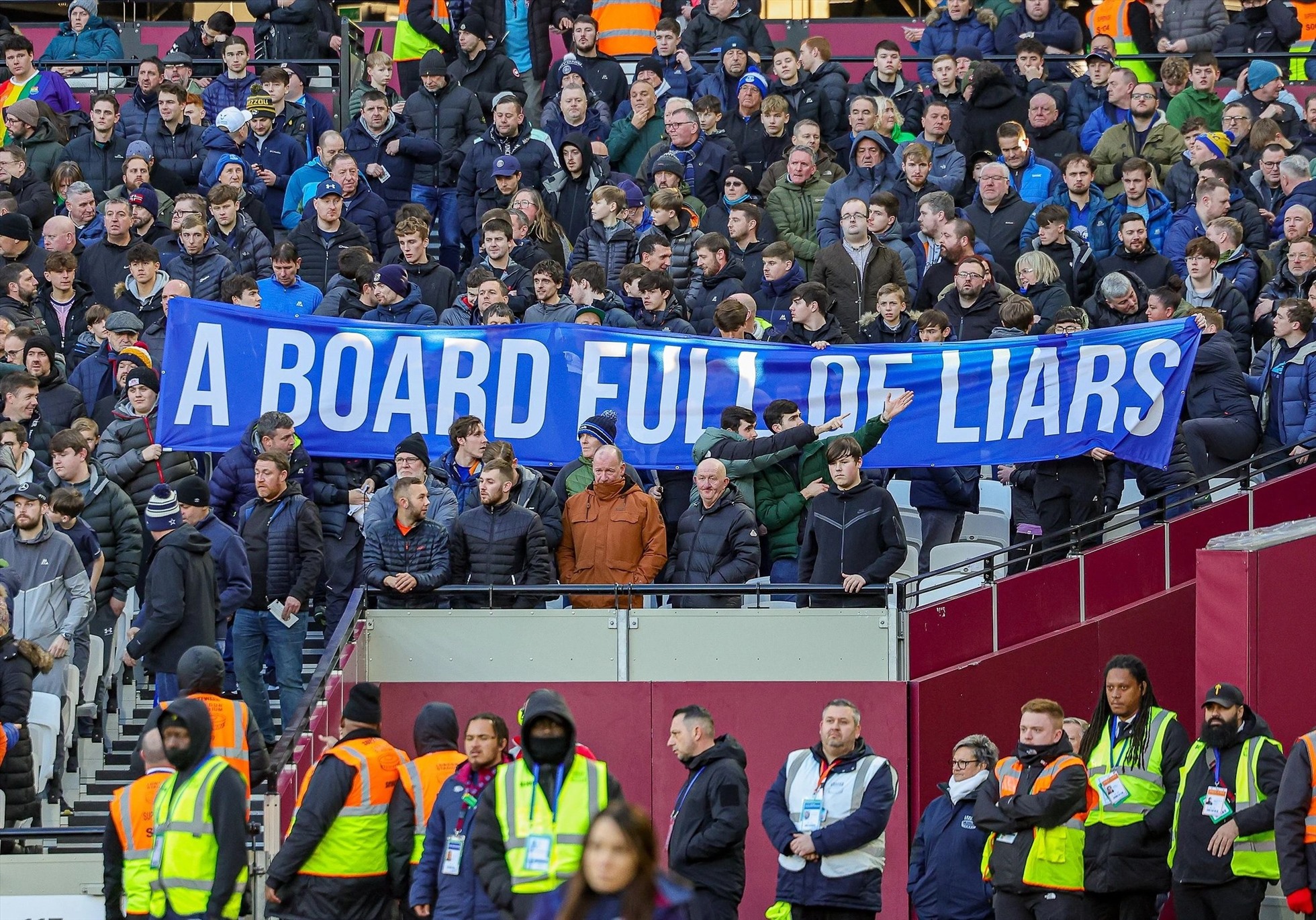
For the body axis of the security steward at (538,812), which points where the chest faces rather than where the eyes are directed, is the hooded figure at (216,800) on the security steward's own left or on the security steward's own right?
on the security steward's own right

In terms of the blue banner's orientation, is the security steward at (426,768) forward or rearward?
forward

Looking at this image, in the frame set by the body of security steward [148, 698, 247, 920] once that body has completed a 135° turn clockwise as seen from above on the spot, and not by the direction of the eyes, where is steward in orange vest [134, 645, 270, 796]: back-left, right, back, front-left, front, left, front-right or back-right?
front

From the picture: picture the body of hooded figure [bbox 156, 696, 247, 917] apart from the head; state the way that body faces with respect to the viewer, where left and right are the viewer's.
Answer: facing the viewer and to the left of the viewer

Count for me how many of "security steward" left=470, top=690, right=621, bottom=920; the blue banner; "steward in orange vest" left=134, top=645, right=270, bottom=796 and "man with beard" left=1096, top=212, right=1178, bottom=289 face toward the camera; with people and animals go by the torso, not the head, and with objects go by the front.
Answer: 3

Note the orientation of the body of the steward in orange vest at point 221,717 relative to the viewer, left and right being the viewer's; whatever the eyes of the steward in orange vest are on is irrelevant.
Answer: facing away from the viewer

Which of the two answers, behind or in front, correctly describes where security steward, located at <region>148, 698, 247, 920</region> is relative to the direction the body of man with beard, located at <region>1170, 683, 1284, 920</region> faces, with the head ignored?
in front

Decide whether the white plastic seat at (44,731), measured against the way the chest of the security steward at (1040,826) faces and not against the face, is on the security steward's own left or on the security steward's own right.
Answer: on the security steward's own right

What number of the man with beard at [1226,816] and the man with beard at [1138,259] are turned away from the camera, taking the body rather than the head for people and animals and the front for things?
0

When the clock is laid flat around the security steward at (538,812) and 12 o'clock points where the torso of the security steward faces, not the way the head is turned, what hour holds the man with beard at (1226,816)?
The man with beard is roughly at 8 o'clock from the security steward.

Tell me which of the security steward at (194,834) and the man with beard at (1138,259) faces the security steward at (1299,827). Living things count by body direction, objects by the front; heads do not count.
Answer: the man with beard

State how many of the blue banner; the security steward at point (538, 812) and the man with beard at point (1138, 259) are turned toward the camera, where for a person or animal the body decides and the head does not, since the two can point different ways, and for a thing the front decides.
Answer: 3

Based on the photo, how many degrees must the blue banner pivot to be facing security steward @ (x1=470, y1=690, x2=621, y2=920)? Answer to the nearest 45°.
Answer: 0° — it already faces them
